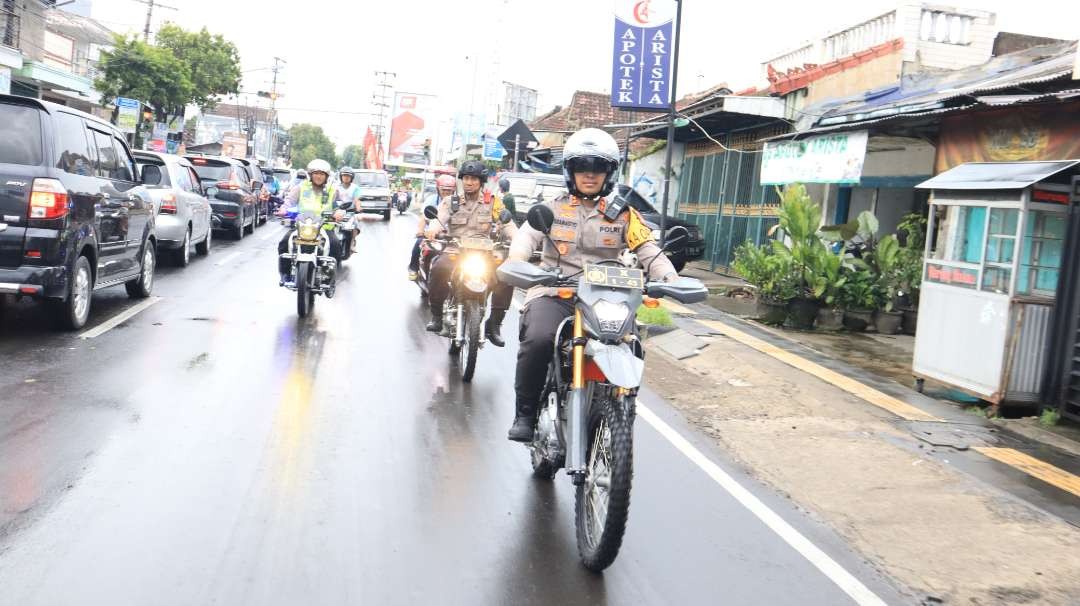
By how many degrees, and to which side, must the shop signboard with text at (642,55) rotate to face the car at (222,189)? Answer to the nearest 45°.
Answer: approximately 135° to its right

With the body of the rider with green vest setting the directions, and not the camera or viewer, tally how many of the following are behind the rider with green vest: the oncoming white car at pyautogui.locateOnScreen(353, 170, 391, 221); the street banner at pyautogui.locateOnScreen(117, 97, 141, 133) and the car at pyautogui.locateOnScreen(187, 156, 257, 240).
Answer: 3

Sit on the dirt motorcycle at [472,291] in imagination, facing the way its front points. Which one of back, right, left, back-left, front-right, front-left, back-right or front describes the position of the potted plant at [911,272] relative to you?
back-left

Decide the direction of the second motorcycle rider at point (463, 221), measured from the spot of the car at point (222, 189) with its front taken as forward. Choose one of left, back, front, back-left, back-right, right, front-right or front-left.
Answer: back-right

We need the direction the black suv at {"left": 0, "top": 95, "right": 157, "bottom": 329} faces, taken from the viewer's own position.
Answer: facing away from the viewer and to the right of the viewer

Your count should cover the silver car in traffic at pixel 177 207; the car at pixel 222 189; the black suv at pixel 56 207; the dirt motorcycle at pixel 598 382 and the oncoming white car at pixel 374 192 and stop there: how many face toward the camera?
2

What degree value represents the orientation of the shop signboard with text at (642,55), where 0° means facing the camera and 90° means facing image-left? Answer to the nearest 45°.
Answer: approximately 0°

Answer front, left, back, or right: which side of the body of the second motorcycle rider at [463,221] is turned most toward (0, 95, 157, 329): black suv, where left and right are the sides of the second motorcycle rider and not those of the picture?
right
